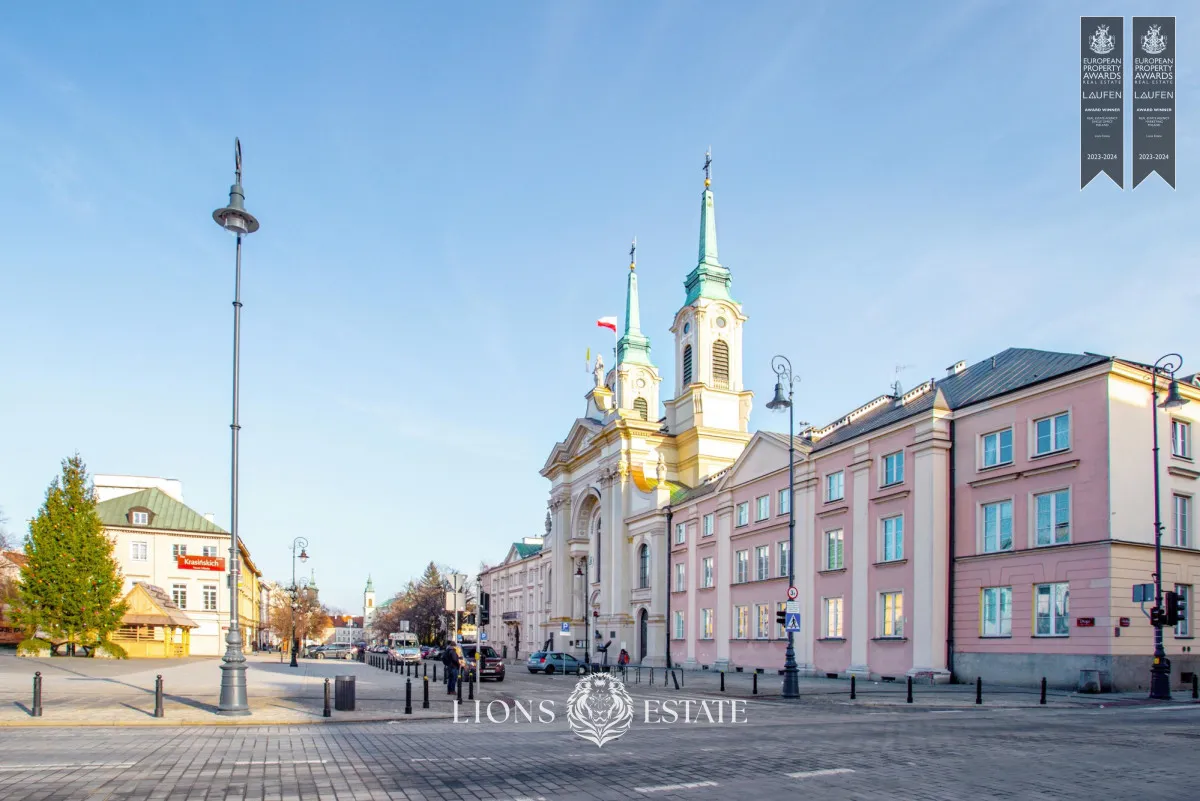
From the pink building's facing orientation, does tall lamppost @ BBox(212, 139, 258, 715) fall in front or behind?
in front

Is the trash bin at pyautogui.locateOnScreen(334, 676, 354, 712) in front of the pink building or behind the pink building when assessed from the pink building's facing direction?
in front

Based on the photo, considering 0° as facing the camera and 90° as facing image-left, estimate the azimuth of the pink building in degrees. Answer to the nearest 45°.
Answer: approximately 45°

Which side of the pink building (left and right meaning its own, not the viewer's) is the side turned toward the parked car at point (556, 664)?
right
